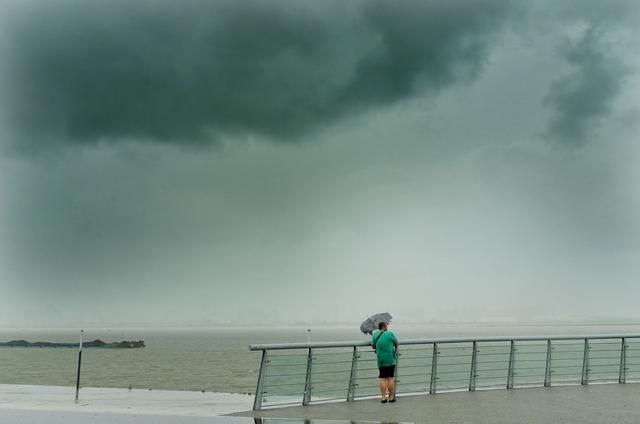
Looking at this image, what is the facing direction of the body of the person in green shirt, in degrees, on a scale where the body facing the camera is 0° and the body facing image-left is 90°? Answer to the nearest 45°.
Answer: approximately 180°
